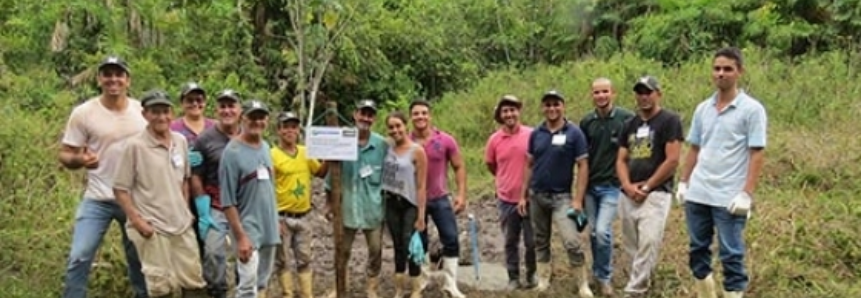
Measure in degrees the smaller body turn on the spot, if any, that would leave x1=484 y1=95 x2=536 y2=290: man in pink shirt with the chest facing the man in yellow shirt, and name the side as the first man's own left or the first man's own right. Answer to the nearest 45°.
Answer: approximately 45° to the first man's own right

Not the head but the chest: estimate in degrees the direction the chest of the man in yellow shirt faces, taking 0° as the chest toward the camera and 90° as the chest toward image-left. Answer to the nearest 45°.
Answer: approximately 0°

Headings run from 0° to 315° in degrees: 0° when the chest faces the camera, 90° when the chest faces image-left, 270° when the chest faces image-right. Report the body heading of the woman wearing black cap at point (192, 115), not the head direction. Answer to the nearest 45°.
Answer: approximately 0°

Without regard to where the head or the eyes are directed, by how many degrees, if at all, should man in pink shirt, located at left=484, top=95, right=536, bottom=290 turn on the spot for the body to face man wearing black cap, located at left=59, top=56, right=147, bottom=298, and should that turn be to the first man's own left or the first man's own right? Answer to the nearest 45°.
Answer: approximately 45° to the first man's own right
